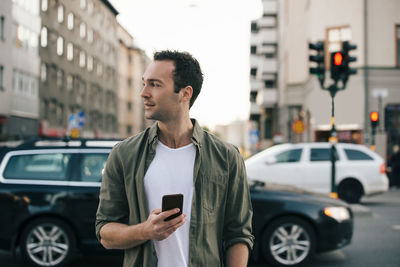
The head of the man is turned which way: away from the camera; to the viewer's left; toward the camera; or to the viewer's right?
to the viewer's left

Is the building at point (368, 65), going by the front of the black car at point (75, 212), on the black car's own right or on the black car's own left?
on the black car's own left

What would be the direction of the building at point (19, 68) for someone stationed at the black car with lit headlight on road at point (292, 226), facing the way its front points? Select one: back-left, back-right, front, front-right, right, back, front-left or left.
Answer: back-left

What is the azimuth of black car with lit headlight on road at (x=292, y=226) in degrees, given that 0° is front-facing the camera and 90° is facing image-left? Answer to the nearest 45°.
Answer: approximately 270°
